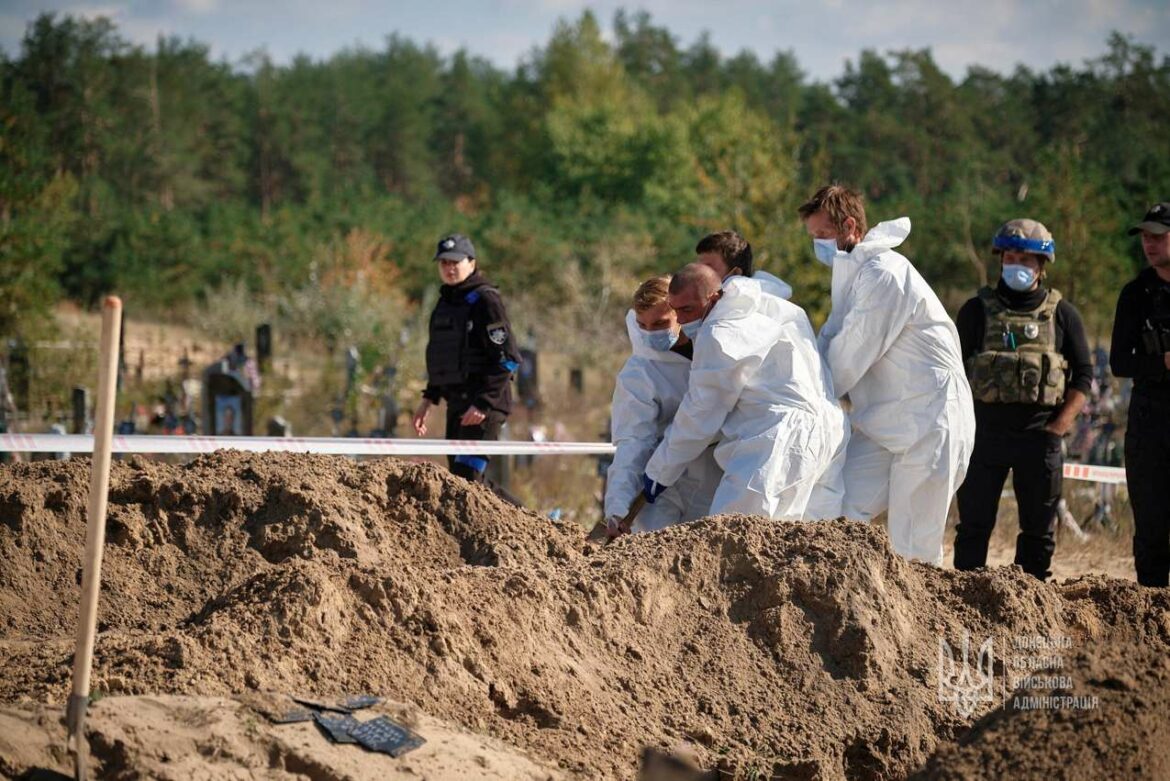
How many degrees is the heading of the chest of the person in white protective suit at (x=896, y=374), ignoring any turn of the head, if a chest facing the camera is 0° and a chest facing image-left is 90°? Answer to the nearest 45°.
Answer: approximately 90°

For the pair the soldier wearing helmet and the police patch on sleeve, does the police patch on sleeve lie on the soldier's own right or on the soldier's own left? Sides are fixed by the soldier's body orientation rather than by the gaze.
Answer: on the soldier's own right

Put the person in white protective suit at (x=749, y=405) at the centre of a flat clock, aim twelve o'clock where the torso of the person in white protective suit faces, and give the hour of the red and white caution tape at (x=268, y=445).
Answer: The red and white caution tape is roughly at 1 o'clock from the person in white protective suit.

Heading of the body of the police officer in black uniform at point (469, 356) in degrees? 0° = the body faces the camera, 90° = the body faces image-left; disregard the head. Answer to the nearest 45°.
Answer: approximately 45°

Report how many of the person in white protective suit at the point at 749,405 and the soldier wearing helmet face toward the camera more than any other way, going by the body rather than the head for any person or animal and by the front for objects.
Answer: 1

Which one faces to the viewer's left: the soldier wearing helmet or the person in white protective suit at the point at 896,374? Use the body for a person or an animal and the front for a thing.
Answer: the person in white protective suit

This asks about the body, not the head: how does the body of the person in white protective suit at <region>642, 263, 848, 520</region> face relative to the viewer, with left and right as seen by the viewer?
facing to the left of the viewer

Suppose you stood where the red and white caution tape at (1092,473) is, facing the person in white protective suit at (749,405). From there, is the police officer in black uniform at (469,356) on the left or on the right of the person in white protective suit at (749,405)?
right
